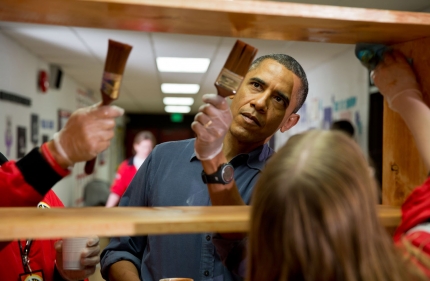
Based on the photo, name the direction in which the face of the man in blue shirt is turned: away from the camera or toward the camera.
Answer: toward the camera

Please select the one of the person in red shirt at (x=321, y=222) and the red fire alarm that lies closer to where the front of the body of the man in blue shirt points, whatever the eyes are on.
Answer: the person in red shirt

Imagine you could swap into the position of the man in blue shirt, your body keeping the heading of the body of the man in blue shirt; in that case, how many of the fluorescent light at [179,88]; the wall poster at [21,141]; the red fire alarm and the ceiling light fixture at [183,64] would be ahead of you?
0

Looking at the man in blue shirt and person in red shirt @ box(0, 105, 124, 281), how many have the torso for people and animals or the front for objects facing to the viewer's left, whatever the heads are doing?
0

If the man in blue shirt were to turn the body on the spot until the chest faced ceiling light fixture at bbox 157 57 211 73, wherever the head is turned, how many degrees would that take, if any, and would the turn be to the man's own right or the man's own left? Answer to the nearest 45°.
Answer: approximately 180°

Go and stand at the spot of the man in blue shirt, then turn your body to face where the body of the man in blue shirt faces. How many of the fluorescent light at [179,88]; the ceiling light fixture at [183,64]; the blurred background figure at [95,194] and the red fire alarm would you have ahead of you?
0

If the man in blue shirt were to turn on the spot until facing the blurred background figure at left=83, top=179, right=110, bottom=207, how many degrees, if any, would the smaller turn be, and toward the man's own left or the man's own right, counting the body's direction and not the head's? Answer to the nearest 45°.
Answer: approximately 180°

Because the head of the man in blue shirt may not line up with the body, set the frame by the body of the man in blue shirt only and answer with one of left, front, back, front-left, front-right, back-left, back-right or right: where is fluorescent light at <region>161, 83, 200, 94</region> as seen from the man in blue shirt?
back

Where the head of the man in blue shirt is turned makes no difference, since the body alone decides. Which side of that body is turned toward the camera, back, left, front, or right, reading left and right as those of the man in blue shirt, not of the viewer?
front
